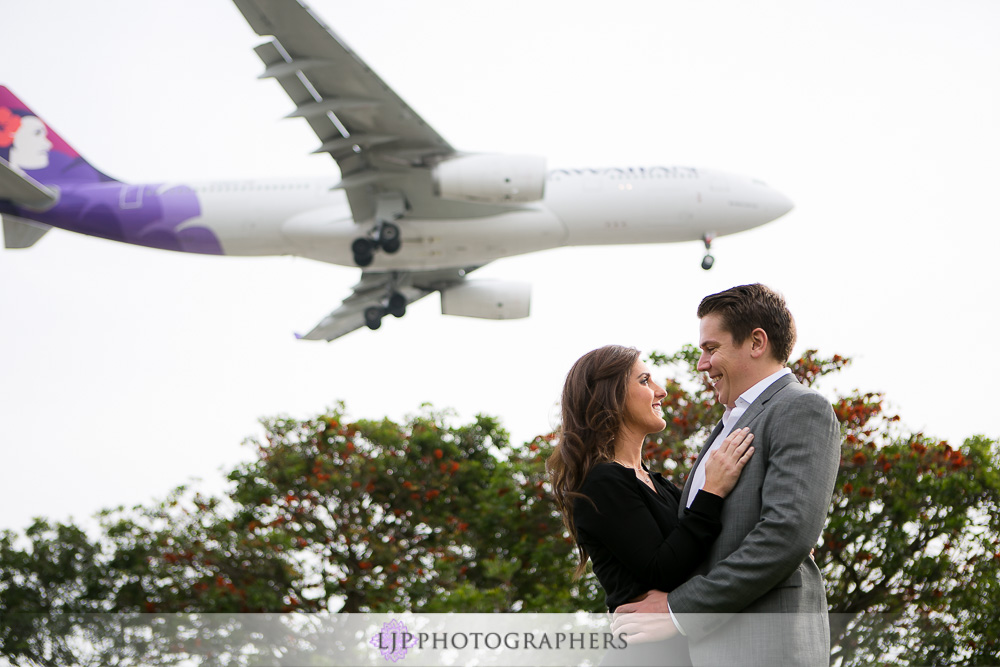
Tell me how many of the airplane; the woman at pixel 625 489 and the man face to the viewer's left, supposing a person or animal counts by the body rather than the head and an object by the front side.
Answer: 1

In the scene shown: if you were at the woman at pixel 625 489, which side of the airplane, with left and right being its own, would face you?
right

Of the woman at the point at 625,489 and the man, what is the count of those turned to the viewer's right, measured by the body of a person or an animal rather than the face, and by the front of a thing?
1

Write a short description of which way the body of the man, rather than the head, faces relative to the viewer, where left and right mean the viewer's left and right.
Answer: facing to the left of the viewer

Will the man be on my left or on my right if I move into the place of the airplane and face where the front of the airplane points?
on my right

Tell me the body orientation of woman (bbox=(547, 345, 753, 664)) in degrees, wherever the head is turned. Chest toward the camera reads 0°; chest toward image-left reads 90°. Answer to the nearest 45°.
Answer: approximately 270°

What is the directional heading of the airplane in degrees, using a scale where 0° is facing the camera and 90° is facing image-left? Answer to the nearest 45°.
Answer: approximately 270°

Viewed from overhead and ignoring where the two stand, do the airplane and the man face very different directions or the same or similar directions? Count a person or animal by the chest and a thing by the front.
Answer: very different directions

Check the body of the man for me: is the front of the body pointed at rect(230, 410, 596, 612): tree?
no

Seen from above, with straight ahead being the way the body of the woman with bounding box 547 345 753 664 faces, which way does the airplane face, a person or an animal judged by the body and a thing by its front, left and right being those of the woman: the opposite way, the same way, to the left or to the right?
the same way

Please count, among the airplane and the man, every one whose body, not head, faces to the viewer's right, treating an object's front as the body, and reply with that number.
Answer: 1

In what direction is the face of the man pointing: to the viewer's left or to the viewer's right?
to the viewer's left
